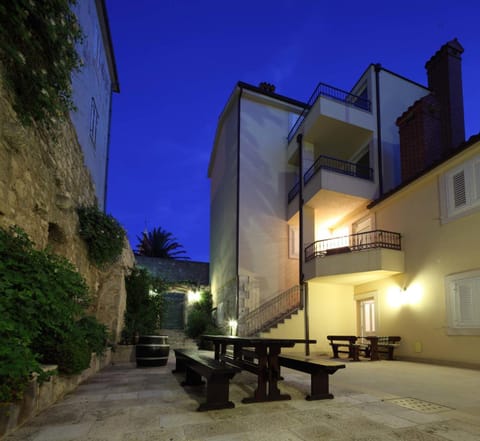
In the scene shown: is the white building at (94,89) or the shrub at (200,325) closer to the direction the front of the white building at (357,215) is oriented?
the white building

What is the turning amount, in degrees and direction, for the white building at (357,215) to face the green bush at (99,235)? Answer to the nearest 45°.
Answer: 0° — it already faces it

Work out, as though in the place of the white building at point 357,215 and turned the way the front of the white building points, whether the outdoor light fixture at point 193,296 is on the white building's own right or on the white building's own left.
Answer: on the white building's own right

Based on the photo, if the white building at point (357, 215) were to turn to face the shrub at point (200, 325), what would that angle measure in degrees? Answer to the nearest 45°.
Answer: approximately 45° to its right

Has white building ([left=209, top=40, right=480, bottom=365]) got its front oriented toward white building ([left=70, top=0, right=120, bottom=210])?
yes

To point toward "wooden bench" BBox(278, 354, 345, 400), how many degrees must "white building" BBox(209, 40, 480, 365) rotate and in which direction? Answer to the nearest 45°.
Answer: approximately 45° to its left

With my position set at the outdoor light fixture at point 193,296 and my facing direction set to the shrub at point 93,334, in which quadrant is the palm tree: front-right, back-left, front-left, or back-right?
back-right

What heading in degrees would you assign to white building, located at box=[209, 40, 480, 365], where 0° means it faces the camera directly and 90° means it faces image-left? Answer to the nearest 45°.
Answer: approximately 45°

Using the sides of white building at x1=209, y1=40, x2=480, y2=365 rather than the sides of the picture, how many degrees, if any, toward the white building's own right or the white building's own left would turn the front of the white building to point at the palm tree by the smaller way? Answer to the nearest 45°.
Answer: approximately 90° to the white building's own right
